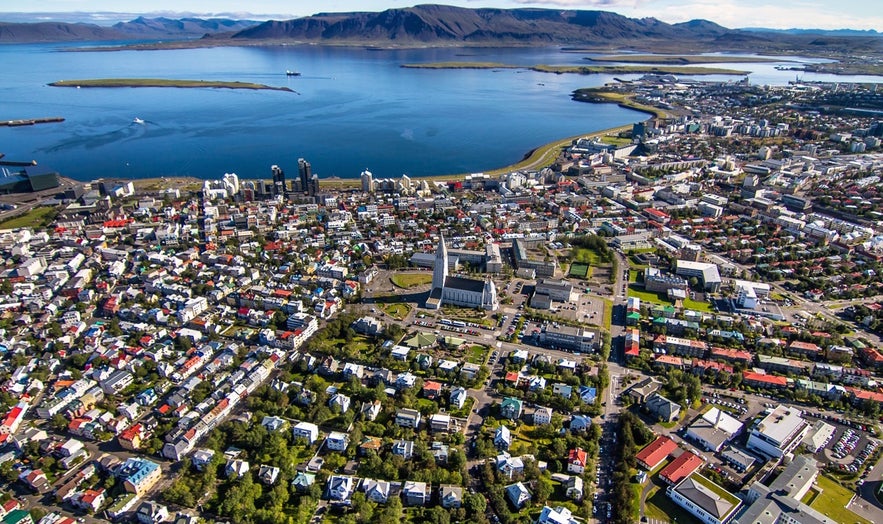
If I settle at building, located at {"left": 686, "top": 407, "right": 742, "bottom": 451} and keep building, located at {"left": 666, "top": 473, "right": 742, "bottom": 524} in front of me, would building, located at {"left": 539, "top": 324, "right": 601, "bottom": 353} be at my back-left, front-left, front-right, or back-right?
back-right

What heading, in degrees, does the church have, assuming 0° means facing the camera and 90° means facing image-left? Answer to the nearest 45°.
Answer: approximately 90°

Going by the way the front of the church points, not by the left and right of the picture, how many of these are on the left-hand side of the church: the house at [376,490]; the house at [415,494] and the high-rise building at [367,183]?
2

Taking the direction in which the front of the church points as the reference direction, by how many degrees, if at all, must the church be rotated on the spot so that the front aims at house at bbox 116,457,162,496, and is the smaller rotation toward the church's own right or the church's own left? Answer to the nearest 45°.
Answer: approximately 45° to the church's own left

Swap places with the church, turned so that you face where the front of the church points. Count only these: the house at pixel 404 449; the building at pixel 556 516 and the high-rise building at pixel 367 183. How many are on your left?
2

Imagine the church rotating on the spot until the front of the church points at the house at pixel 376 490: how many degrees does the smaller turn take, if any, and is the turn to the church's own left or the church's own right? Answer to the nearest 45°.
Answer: approximately 90° to the church's own left

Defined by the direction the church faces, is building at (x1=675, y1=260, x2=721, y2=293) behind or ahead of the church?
behind

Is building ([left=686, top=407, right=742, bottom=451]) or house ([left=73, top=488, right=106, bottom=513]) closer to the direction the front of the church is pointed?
the house

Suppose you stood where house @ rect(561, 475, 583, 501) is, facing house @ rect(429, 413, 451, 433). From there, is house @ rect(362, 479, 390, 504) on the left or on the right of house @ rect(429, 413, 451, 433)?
left

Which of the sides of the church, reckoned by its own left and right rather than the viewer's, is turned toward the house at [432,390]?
left

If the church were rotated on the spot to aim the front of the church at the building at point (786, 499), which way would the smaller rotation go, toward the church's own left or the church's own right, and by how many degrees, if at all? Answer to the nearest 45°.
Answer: approximately 135° to the church's own left

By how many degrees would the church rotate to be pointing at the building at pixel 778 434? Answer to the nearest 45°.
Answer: approximately 135° to its left

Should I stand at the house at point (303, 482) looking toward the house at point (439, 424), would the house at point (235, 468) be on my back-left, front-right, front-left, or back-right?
back-left

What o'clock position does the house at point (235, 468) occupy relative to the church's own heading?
The house is roughly at 10 o'clock from the church.

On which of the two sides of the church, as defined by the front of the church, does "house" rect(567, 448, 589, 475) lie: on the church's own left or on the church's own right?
on the church's own left

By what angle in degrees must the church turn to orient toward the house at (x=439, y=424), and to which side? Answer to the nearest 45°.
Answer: approximately 90° to its left

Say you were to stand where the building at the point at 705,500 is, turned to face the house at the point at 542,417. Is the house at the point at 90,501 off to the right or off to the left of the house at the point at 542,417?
left
